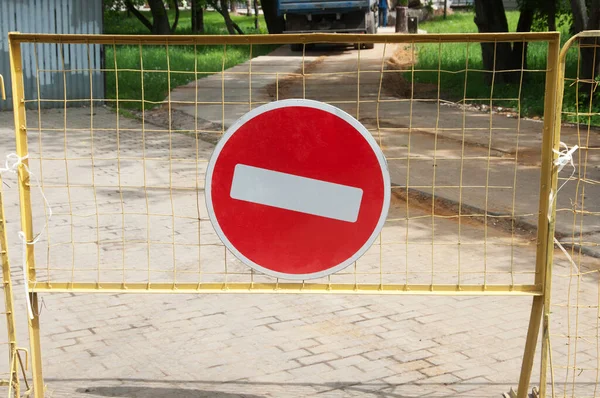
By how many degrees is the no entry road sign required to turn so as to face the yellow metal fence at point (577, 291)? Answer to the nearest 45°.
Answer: approximately 135° to its left

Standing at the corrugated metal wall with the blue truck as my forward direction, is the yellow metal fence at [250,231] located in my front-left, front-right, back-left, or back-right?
back-right

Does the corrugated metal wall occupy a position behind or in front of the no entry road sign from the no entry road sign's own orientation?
behind

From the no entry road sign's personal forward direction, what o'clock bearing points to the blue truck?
The blue truck is roughly at 6 o'clock from the no entry road sign.

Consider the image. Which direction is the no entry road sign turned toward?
toward the camera

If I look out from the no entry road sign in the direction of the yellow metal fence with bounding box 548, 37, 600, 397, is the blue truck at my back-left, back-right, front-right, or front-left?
front-left

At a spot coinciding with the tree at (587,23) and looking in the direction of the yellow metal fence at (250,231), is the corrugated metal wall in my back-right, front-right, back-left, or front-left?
front-right
